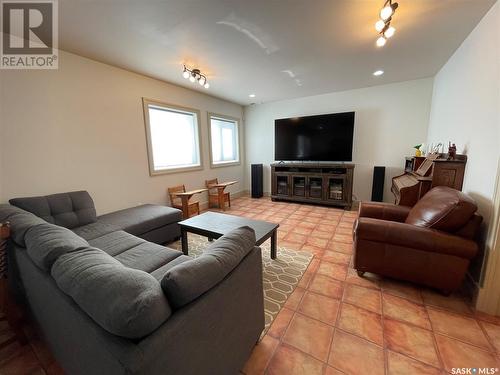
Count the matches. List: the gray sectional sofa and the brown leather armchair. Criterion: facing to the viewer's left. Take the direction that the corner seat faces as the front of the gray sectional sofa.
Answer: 1

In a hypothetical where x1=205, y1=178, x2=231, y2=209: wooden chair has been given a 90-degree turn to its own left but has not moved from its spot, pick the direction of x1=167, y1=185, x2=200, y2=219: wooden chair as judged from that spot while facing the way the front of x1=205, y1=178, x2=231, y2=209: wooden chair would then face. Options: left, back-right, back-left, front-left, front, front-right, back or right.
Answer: back

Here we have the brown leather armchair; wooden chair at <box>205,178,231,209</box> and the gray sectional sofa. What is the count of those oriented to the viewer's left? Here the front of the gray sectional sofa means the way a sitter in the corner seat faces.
1

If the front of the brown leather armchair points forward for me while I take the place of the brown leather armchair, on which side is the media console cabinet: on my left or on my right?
on my right

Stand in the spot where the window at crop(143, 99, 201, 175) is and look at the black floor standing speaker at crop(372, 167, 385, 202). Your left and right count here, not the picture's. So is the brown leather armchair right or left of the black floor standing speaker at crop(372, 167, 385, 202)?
right

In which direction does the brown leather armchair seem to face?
to the viewer's left

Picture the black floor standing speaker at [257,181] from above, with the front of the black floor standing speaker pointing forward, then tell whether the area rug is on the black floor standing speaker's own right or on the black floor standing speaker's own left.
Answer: on the black floor standing speaker's own left

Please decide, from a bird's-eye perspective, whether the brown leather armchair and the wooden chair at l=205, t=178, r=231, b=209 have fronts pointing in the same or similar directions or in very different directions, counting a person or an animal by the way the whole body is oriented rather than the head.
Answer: very different directions

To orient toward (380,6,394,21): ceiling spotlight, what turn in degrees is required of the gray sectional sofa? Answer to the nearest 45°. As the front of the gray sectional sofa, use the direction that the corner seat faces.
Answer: approximately 45° to its right

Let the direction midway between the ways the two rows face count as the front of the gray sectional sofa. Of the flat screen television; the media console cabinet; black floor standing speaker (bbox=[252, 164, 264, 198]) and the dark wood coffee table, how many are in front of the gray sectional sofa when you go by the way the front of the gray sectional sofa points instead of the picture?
4
